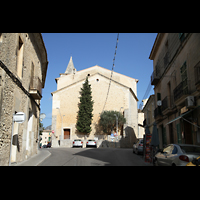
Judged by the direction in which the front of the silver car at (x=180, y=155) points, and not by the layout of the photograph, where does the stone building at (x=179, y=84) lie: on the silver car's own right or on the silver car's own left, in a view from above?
on the silver car's own right

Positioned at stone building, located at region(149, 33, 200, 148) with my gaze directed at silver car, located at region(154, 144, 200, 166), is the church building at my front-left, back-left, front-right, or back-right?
back-right

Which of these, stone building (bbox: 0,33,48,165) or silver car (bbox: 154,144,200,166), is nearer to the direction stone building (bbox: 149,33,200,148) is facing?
the stone building

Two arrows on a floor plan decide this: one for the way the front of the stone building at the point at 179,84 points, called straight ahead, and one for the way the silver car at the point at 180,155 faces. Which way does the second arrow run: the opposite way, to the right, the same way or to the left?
to the right

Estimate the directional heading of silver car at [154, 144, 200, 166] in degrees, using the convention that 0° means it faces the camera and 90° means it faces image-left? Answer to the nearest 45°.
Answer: approximately 135°

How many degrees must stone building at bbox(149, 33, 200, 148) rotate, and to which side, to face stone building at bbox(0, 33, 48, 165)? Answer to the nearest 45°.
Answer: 0° — it already faces it

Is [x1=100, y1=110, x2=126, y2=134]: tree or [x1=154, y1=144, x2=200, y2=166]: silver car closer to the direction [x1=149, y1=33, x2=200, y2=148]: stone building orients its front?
the silver car

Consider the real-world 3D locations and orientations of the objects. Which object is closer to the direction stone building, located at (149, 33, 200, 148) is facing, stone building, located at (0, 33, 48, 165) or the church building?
the stone building

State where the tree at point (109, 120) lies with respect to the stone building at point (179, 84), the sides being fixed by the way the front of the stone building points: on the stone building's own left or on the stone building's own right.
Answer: on the stone building's own right

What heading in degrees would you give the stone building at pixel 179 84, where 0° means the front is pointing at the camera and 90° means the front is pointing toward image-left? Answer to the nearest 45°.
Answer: approximately 45°

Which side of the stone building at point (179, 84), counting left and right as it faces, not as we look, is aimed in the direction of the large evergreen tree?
right
